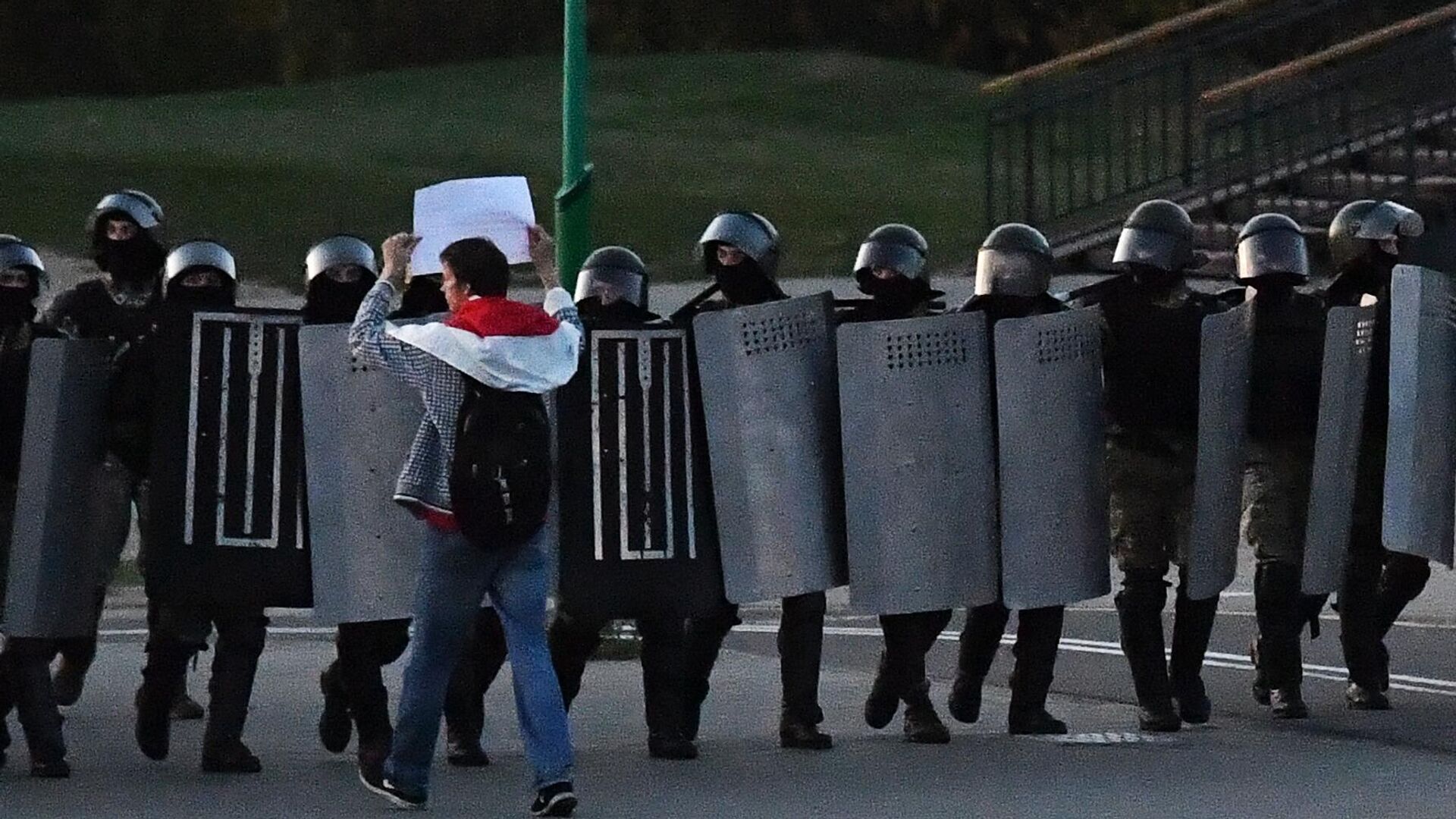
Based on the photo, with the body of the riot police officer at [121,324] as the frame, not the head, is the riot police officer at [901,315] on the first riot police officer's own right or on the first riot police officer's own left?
on the first riot police officer's own left

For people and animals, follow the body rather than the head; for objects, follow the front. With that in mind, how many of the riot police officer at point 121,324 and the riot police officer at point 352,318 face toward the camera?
2

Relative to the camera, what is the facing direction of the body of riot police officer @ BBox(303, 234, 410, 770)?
toward the camera

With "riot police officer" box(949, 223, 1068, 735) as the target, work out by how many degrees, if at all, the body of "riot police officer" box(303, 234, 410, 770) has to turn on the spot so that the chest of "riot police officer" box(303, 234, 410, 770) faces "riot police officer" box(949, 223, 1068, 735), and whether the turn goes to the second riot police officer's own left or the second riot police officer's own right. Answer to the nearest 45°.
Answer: approximately 90° to the second riot police officer's own left

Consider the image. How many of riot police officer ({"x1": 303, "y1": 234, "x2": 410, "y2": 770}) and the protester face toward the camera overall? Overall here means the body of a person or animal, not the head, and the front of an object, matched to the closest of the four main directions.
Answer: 1

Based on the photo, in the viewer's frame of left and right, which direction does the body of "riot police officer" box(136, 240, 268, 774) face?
facing the viewer and to the right of the viewer

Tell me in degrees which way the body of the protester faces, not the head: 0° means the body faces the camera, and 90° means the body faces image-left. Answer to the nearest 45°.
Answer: approximately 135°

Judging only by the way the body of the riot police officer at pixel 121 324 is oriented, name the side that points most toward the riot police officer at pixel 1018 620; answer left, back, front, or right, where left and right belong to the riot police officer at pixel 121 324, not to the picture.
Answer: left

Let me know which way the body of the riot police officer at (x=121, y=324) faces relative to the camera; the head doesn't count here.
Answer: toward the camera

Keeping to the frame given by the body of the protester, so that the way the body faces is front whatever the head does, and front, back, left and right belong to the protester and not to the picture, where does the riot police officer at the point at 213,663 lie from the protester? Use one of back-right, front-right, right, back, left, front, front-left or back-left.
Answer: front
